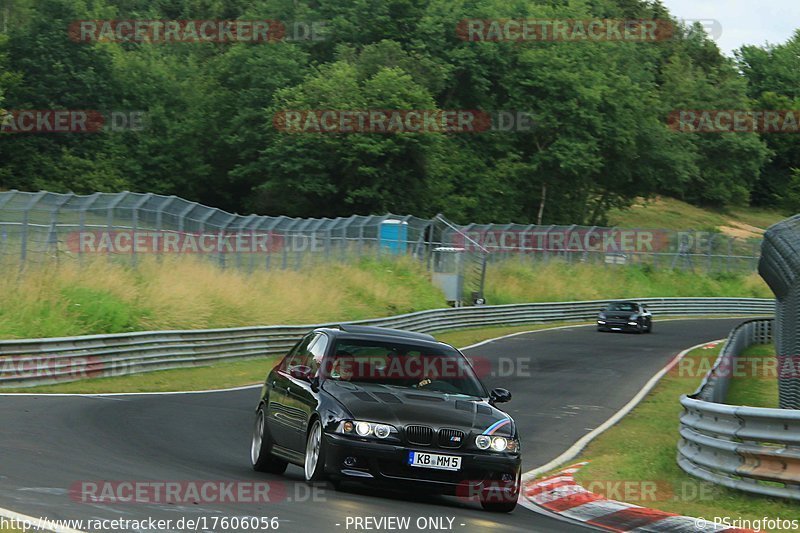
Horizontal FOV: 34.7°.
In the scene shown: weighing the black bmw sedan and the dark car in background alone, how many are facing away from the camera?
0

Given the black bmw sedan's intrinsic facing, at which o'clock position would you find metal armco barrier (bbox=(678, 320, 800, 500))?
The metal armco barrier is roughly at 10 o'clock from the black bmw sedan.

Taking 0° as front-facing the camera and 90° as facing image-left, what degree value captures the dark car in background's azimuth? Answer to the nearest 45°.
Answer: approximately 45°

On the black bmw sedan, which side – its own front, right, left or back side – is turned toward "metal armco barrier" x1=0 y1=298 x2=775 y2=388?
back

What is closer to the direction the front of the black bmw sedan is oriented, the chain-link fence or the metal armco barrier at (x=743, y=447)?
the metal armco barrier

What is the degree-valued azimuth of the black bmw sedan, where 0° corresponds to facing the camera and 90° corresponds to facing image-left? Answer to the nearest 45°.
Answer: approximately 315°

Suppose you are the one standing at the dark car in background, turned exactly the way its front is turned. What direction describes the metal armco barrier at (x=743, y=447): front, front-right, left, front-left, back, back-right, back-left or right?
front-left

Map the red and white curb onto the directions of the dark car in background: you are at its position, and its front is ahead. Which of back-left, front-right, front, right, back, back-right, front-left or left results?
front-left

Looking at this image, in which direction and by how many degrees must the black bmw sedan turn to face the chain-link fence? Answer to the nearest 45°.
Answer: approximately 135° to its left
